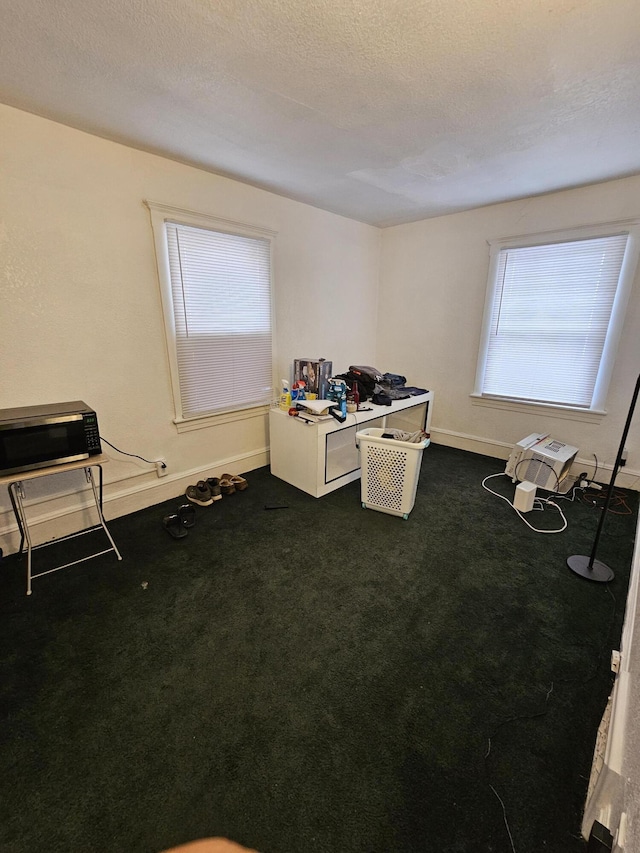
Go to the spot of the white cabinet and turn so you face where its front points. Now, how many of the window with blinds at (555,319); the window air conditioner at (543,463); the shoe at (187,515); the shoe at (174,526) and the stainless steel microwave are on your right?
3

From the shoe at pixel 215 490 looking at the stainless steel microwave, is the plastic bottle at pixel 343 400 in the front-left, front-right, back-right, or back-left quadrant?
back-left

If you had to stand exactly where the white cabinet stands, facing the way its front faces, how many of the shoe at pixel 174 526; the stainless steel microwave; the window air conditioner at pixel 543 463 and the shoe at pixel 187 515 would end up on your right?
3

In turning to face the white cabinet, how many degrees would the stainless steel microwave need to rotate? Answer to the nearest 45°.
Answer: approximately 45° to its left

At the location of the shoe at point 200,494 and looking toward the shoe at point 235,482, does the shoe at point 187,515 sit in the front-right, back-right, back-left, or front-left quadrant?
back-right
